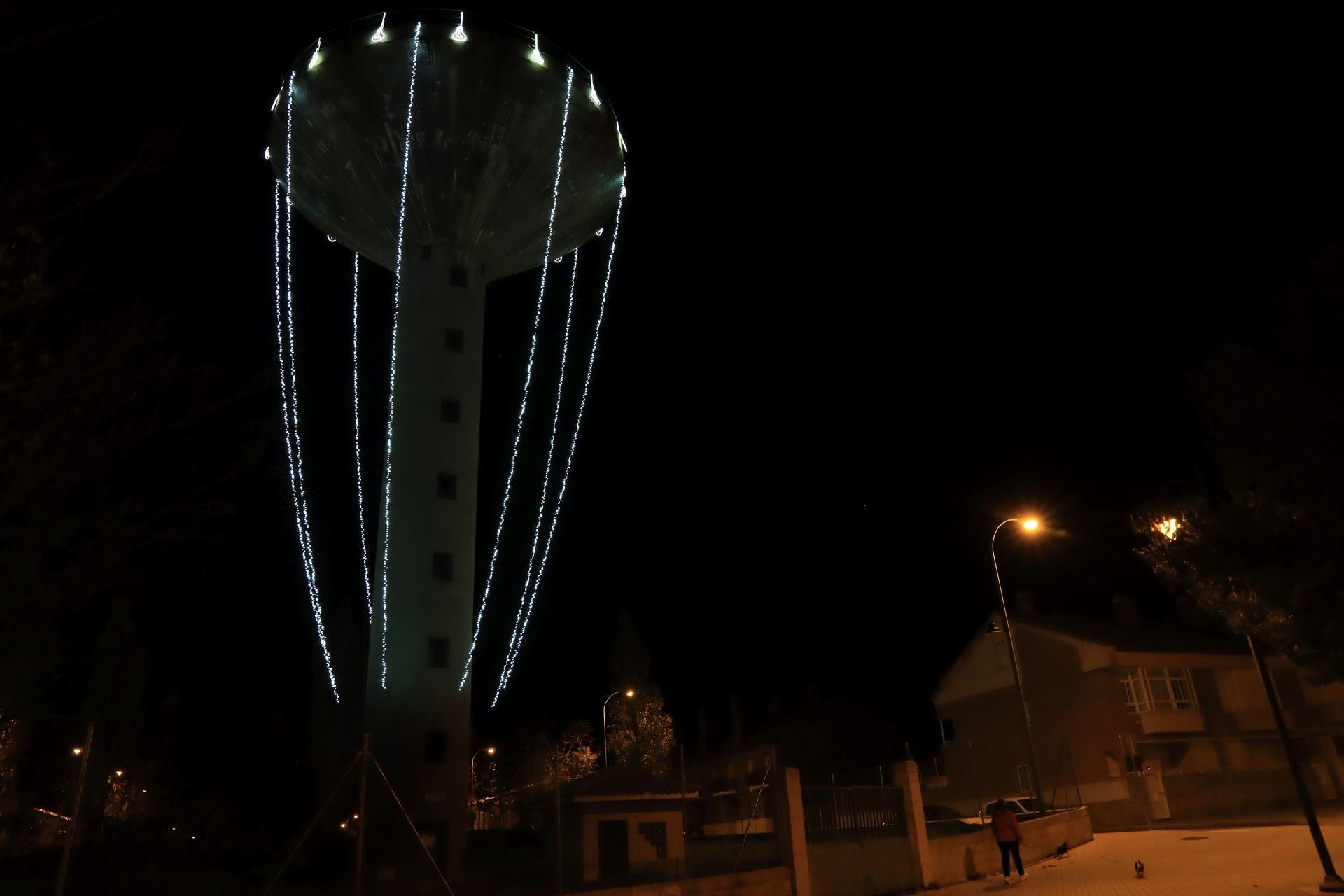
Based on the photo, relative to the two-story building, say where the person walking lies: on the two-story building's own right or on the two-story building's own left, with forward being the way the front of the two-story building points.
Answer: on the two-story building's own right

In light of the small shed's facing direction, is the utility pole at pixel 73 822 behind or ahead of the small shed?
ahead

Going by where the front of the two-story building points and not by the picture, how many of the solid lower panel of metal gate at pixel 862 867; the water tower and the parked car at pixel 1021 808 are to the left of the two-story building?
0

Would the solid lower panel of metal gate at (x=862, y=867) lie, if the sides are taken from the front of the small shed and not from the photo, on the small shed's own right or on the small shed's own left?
on the small shed's own left

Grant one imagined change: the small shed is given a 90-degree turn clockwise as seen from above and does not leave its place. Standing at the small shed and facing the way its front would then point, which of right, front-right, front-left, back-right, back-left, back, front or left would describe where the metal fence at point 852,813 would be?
back-left

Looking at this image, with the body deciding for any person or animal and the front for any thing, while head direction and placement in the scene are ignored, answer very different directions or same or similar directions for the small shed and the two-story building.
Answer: same or similar directions

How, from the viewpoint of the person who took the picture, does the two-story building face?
facing the viewer and to the right of the viewer

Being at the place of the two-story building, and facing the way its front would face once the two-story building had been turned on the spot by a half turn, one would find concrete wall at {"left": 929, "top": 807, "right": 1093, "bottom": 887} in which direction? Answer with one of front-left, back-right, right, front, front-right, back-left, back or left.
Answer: back-left

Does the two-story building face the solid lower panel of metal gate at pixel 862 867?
no

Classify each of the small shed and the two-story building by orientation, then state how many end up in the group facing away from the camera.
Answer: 0

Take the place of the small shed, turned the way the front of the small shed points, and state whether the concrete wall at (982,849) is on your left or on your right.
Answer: on your left

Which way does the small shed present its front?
toward the camera

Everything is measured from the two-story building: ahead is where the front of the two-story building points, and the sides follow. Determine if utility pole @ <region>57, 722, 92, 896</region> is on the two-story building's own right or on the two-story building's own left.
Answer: on the two-story building's own right

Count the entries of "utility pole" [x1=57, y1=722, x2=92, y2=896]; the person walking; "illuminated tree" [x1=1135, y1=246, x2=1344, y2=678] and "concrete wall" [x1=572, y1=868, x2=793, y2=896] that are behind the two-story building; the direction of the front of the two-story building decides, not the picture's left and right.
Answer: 0
